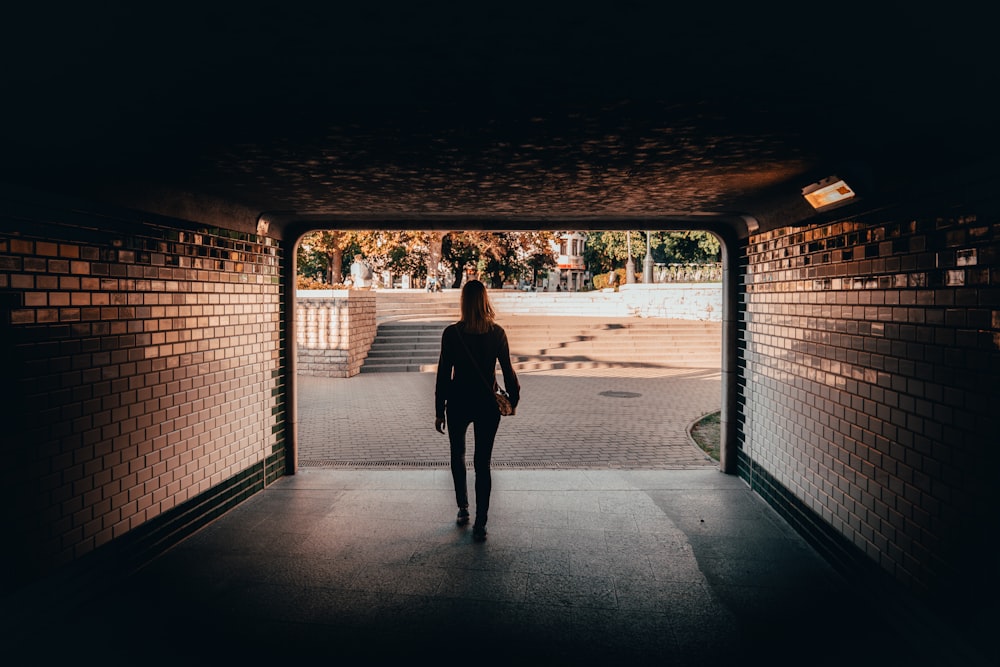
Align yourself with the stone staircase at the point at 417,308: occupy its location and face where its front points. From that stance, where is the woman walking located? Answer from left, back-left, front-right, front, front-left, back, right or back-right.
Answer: front

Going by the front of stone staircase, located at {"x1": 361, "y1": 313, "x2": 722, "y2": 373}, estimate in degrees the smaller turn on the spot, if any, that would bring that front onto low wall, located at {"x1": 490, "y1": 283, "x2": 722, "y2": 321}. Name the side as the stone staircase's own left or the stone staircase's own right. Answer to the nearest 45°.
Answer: approximately 180°

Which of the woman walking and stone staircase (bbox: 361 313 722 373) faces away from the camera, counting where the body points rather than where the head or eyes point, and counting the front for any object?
the woman walking

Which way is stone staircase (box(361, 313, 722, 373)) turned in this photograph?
toward the camera

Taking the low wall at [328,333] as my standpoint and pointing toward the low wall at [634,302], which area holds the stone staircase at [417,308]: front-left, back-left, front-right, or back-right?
front-left

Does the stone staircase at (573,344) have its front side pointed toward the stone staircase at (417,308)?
no

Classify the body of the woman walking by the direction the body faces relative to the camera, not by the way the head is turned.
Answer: away from the camera

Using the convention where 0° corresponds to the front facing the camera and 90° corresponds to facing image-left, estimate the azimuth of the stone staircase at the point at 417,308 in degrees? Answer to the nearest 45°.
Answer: approximately 0°

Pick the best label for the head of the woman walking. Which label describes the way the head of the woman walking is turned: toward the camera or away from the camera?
away from the camera

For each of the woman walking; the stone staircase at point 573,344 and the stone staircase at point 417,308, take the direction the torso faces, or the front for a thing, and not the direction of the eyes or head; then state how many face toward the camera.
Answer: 2

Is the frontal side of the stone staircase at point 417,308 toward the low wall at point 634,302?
no

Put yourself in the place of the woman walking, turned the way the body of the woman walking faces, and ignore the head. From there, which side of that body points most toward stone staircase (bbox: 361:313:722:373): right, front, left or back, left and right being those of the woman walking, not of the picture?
front

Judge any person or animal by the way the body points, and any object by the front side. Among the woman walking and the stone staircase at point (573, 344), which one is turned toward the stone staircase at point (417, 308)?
the woman walking

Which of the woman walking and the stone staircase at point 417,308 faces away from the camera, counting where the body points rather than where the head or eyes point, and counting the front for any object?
the woman walking

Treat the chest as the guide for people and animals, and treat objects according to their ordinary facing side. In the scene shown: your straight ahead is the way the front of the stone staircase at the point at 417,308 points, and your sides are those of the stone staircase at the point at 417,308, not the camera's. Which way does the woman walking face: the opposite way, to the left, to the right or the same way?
the opposite way

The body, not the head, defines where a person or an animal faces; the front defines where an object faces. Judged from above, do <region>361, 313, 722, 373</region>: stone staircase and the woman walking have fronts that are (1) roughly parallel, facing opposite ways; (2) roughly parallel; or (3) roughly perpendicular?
roughly parallel, facing opposite ways
